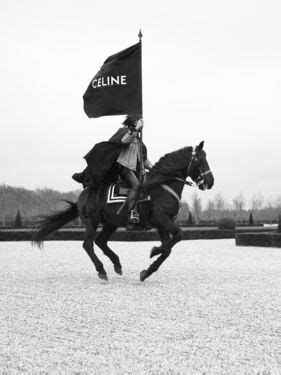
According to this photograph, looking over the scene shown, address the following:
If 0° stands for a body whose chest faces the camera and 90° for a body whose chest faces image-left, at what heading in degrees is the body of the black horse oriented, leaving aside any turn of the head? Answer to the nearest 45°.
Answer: approximately 270°

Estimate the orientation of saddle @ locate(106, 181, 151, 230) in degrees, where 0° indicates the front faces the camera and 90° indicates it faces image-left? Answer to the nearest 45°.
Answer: approximately 270°

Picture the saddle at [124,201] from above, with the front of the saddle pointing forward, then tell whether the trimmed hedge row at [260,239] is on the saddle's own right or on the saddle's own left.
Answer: on the saddle's own left

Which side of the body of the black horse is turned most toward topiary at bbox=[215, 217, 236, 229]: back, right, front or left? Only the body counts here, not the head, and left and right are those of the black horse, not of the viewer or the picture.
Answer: left

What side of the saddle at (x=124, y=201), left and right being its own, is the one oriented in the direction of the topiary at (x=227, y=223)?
left
